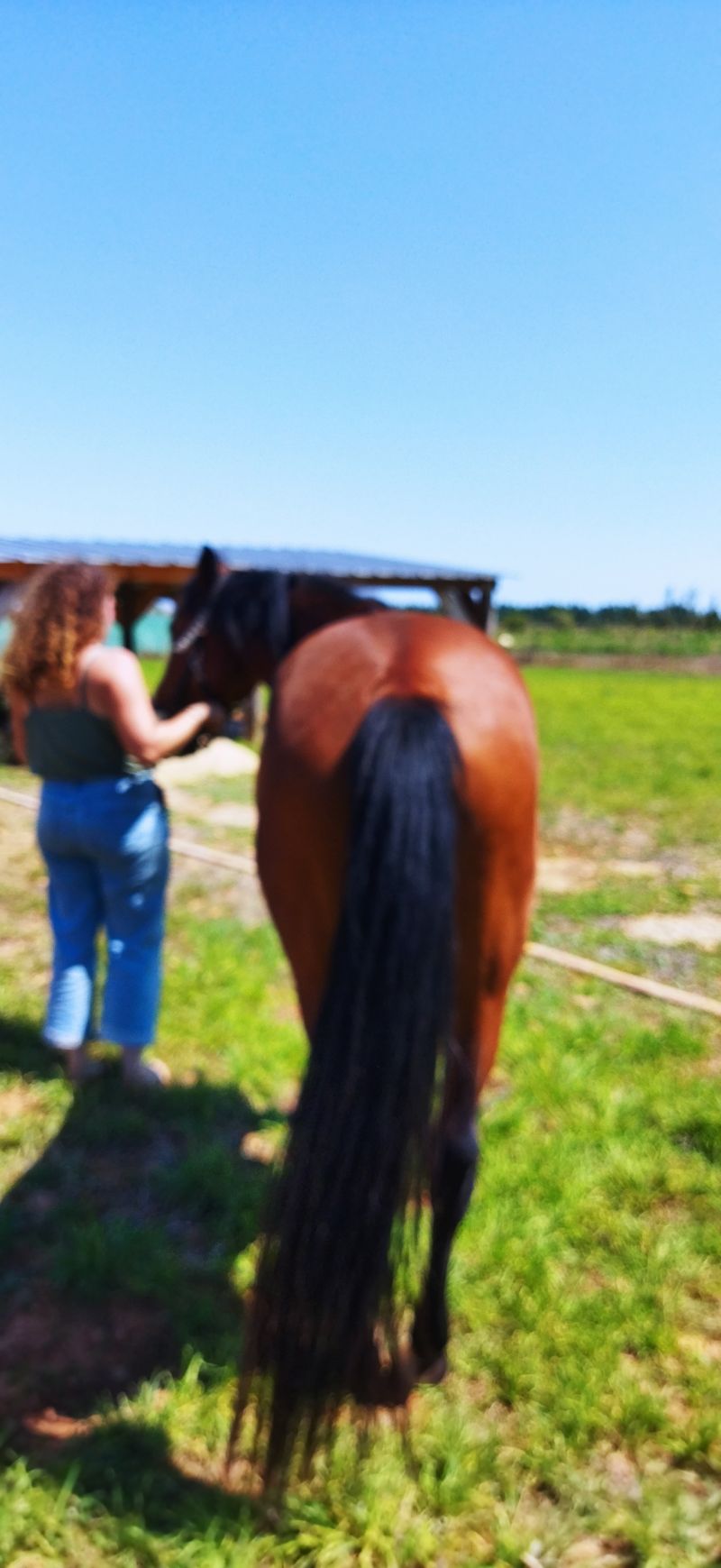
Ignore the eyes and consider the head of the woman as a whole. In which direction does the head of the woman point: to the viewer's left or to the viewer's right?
to the viewer's right

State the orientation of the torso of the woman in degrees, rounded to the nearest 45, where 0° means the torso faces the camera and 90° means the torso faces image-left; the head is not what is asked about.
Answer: approximately 225°

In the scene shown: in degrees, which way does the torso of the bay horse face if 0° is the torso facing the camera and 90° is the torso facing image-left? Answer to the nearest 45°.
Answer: approximately 180°

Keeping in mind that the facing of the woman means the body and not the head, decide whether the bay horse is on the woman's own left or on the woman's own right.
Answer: on the woman's own right
